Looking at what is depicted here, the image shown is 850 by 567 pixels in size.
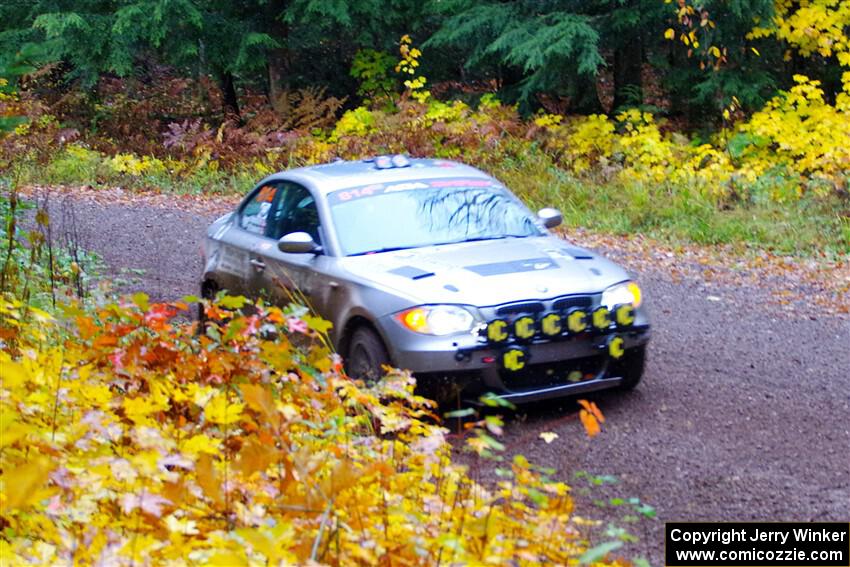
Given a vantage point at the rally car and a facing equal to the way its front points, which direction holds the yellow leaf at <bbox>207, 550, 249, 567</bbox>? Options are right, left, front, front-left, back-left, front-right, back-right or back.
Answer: front-right

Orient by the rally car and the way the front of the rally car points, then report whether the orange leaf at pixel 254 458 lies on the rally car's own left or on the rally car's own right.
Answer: on the rally car's own right

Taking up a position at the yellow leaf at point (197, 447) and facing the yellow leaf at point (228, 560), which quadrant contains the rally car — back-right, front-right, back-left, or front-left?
back-left

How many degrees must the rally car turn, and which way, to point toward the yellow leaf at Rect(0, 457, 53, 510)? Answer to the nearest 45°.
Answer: approximately 45° to its right

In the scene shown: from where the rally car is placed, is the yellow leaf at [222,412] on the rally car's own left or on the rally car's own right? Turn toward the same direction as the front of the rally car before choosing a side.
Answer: on the rally car's own right

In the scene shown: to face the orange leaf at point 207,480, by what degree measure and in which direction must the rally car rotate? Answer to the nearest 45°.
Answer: approximately 45° to its right

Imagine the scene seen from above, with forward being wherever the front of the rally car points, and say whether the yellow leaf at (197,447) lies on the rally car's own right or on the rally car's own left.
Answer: on the rally car's own right

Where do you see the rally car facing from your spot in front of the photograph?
facing the viewer and to the right of the viewer
